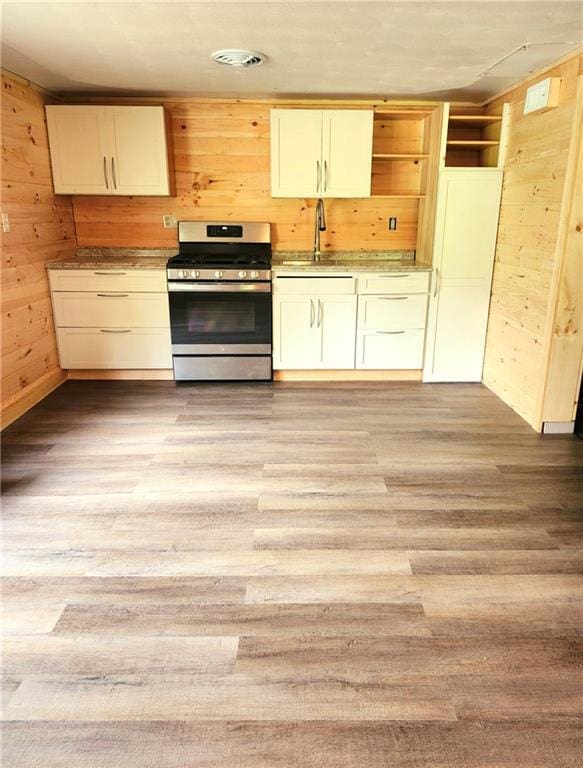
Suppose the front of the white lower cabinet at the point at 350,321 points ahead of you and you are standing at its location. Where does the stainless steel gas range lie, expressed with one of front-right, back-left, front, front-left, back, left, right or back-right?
right

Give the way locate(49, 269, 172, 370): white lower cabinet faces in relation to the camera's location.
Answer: facing the viewer

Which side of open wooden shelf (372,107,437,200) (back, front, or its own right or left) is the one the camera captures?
front

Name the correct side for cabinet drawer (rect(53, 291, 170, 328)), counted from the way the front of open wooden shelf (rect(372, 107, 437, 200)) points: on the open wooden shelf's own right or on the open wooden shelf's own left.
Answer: on the open wooden shelf's own right

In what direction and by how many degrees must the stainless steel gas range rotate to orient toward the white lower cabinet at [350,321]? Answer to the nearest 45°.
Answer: approximately 90° to its left

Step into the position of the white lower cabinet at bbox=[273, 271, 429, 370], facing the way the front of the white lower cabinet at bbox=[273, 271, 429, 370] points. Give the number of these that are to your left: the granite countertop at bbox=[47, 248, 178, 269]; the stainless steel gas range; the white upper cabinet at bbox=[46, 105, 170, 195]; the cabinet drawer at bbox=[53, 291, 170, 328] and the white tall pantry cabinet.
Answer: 1

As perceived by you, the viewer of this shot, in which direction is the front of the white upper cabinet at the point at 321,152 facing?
facing the viewer

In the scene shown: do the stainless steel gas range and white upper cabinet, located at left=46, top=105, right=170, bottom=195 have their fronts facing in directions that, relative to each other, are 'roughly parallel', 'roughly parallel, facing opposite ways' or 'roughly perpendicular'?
roughly parallel

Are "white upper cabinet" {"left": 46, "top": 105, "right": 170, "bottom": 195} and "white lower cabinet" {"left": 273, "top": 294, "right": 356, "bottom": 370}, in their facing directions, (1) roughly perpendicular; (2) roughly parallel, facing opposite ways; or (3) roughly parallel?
roughly parallel

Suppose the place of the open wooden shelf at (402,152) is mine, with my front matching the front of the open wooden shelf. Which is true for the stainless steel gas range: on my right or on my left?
on my right

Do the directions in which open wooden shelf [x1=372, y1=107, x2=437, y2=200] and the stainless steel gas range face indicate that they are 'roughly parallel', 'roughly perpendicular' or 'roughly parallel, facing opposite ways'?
roughly parallel

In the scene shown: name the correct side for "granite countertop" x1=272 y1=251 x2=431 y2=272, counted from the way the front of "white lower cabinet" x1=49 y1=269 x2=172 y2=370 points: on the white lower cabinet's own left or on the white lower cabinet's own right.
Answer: on the white lower cabinet's own left

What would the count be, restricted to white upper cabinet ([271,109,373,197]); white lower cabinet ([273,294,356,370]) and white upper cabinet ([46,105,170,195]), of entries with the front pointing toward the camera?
3

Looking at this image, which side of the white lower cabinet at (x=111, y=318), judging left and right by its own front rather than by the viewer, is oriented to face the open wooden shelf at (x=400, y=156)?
left

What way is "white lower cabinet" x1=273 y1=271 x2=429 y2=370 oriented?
toward the camera

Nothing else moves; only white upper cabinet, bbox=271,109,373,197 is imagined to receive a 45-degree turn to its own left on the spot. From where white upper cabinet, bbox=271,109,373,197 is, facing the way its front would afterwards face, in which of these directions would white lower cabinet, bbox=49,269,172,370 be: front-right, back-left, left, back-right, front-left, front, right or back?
back-right
